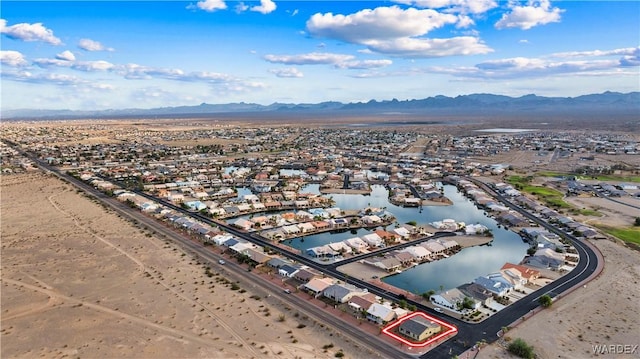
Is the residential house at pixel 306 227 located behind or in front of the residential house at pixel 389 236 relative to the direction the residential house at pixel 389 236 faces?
behind

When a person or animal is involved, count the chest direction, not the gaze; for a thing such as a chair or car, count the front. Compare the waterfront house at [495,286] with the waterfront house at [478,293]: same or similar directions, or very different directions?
same or similar directions

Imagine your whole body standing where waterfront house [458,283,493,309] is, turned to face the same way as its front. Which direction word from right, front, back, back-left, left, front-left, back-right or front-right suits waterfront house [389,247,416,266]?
back

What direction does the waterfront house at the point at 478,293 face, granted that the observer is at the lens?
facing the viewer and to the right of the viewer

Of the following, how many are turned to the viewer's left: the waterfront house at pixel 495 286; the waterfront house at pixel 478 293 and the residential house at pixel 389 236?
0

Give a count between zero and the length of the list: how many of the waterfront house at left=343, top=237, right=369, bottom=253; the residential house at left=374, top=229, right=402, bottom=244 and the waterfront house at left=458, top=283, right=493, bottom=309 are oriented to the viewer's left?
0

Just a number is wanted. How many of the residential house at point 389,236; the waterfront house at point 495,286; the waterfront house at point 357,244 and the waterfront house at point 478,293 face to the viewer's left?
0
